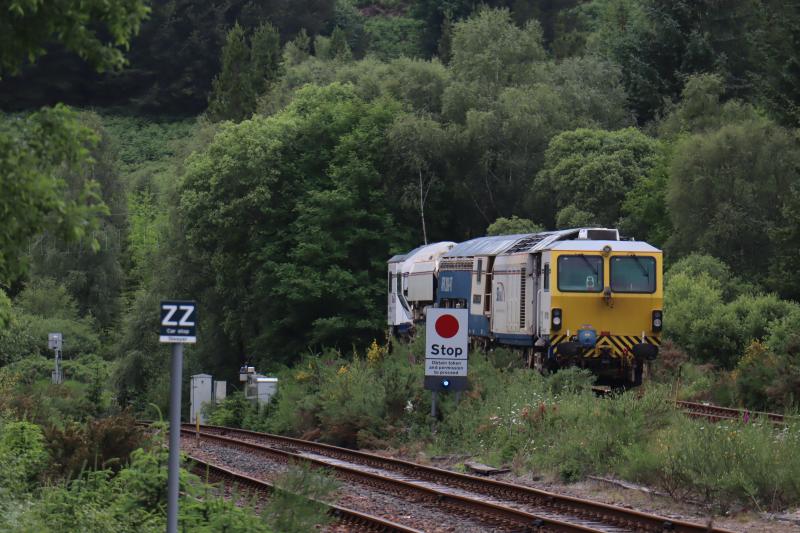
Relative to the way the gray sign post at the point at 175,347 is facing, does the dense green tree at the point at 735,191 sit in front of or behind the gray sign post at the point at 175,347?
behind

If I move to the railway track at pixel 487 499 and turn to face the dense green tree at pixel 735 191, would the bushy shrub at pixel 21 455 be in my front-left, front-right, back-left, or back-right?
back-left

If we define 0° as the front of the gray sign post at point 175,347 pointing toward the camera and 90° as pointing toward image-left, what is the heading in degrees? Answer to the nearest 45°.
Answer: approximately 0°

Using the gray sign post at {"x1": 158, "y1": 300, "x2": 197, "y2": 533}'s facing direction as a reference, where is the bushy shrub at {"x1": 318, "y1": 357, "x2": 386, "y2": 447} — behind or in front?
behind
